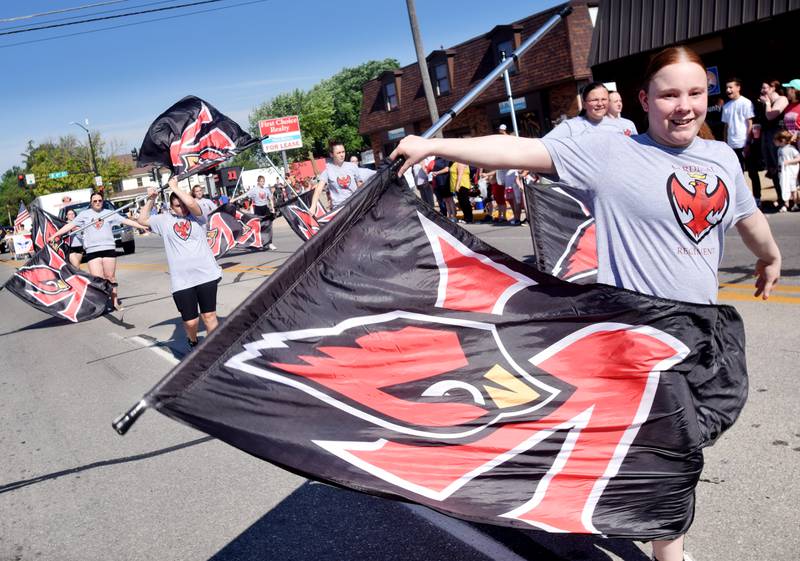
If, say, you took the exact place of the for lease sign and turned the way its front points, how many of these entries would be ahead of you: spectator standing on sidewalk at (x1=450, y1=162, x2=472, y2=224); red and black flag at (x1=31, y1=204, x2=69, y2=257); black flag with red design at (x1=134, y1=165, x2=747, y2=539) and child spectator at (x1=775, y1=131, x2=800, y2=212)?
4

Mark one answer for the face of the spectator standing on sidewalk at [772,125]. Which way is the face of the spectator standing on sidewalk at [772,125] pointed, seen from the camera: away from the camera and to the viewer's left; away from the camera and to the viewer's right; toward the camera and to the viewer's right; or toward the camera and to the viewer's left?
toward the camera and to the viewer's left

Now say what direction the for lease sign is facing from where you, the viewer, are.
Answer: facing the viewer

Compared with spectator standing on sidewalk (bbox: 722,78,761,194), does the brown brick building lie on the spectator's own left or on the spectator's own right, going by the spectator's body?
on the spectator's own right

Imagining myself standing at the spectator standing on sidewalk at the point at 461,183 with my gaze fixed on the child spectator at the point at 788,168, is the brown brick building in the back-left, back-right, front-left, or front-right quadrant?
back-left

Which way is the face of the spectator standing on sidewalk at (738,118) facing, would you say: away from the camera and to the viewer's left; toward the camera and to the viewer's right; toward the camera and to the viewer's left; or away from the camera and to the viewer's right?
toward the camera and to the viewer's left

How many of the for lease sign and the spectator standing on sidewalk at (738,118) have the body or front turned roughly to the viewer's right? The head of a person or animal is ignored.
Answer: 0

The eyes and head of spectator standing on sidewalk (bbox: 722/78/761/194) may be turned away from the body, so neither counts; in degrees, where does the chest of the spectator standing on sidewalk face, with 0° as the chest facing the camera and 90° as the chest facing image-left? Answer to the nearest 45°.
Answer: approximately 45°

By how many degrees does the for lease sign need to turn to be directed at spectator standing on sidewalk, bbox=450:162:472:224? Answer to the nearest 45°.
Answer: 0° — it already faces them

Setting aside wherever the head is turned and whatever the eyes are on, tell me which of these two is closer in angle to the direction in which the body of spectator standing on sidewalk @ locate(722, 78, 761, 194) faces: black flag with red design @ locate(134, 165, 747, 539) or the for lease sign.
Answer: the black flag with red design

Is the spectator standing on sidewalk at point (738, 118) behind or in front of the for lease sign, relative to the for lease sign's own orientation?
in front

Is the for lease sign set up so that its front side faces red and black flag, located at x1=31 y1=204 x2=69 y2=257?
yes

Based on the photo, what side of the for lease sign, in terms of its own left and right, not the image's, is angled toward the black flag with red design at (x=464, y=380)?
front

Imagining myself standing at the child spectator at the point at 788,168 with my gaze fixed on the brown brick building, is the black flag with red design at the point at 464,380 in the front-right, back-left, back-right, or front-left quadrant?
back-left

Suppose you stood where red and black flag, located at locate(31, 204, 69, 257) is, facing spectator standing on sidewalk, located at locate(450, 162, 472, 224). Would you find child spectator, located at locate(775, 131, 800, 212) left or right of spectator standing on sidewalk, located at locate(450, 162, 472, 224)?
right
